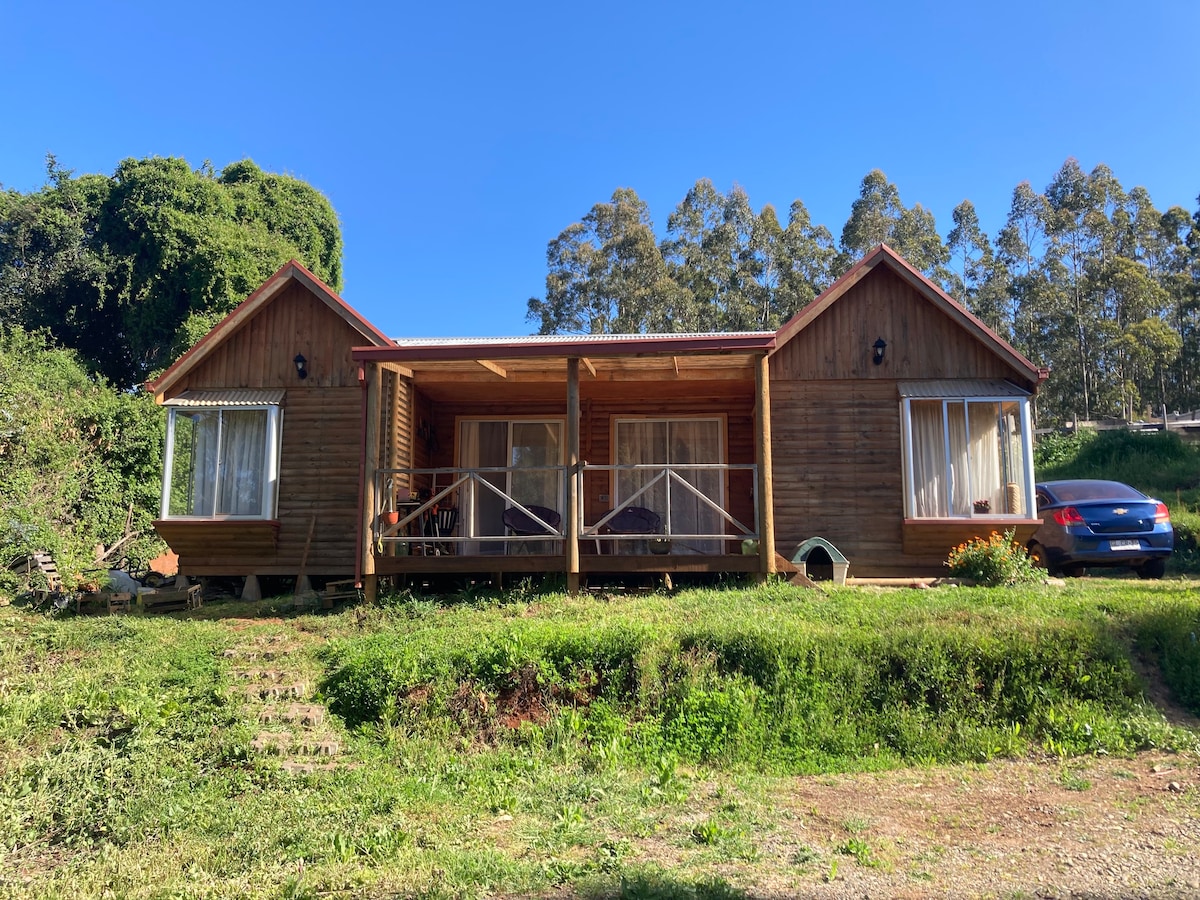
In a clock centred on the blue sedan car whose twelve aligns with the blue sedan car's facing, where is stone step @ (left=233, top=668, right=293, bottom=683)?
The stone step is roughly at 9 o'clock from the blue sedan car.

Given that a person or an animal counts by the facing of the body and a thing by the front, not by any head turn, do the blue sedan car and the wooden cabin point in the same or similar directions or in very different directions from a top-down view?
very different directions

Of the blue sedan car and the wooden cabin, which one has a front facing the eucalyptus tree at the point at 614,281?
the blue sedan car

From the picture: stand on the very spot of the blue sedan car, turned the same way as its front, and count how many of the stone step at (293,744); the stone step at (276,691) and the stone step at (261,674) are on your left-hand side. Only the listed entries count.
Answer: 3

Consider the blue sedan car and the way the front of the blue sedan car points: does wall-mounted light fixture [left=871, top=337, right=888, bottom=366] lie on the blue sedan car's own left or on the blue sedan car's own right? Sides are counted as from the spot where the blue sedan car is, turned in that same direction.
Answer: on the blue sedan car's own left

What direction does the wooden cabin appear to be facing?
toward the camera

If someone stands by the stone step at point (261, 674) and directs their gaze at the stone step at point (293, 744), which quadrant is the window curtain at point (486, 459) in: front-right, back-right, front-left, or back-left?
back-left

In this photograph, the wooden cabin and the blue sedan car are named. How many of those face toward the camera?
1

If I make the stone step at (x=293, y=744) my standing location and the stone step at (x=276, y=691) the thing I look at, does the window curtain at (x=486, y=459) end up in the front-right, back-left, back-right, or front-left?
front-right

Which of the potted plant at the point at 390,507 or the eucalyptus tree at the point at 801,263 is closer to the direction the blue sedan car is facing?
the eucalyptus tree

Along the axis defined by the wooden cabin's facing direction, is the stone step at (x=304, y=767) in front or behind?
in front

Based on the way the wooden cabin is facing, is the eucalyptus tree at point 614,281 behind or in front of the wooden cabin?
behind

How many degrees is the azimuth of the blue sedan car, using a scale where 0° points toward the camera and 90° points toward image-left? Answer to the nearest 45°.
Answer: approximately 135°

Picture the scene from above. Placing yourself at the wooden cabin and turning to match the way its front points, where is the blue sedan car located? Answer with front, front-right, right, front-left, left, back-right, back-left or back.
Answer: left

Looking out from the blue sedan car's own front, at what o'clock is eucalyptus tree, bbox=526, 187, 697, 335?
The eucalyptus tree is roughly at 12 o'clock from the blue sedan car.

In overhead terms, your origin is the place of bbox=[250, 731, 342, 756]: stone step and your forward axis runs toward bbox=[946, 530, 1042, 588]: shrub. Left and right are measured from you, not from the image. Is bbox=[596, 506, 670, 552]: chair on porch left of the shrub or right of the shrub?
left

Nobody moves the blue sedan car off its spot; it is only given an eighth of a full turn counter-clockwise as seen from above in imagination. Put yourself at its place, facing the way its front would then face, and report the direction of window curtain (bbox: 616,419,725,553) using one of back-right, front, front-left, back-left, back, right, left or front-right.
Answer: front

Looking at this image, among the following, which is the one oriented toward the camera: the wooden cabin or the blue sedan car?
the wooden cabin

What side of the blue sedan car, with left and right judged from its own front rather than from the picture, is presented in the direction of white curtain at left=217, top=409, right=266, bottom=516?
left
